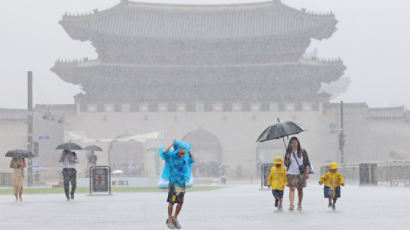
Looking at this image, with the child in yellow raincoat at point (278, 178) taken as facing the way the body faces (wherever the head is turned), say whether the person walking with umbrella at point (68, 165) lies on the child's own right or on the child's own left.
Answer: on the child's own right

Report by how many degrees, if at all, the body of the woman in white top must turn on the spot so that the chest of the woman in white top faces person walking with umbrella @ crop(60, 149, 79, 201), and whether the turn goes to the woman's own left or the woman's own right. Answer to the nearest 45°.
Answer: approximately 135° to the woman's own right

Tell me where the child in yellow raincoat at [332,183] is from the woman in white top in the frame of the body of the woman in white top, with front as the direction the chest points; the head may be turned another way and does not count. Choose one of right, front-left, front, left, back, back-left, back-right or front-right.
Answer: back-left

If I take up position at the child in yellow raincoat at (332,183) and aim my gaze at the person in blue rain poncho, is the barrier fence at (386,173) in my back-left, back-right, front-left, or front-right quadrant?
back-right

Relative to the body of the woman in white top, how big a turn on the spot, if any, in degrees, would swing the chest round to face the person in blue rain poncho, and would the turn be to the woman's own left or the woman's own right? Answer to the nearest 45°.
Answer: approximately 45° to the woman's own right

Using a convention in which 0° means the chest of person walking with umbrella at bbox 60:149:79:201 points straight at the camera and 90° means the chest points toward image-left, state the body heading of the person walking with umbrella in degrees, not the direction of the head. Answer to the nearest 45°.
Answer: approximately 0°

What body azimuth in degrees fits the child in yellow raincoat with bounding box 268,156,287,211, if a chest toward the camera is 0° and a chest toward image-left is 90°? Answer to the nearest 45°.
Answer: approximately 0°

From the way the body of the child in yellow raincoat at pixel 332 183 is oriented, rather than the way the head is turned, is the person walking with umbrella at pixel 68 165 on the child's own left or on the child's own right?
on the child's own right
